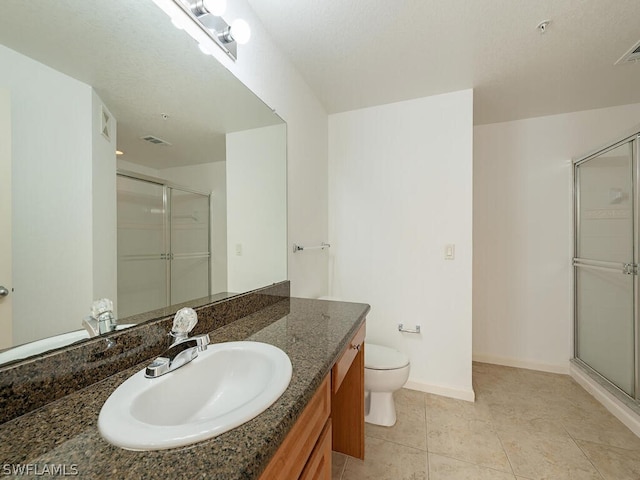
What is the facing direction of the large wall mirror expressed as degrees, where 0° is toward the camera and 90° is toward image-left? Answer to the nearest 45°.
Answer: approximately 315°

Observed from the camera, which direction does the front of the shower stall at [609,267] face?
facing the viewer and to the left of the viewer

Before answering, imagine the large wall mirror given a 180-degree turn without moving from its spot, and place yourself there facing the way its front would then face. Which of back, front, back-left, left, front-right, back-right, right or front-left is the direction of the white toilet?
back-right

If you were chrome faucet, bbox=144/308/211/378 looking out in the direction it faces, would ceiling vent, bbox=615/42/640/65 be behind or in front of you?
in front

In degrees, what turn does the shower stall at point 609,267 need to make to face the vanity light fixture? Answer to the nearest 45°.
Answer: approximately 45° to its left

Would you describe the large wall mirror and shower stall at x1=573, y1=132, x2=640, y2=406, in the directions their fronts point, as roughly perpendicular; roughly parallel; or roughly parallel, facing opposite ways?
roughly parallel, facing opposite ways

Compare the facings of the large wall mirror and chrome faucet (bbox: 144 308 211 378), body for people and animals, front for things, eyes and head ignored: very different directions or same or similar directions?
same or similar directions

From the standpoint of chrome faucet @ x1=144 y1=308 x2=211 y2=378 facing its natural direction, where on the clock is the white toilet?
The white toilet is roughly at 10 o'clock from the chrome faucet.

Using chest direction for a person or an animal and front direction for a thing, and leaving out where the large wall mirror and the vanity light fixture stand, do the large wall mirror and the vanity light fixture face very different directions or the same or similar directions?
same or similar directions

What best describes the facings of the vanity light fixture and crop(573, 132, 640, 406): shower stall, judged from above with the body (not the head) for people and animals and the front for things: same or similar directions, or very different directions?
very different directions

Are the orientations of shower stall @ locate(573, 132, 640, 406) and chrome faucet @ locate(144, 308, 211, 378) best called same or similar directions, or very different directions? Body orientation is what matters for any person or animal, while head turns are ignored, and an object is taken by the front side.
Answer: very different directions

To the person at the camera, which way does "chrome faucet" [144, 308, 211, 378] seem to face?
facing the viewer and to the right of the viewer

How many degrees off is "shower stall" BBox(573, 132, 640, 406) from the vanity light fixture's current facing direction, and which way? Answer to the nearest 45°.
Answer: approximately 45° to its left
